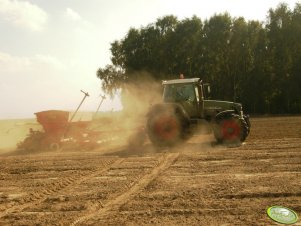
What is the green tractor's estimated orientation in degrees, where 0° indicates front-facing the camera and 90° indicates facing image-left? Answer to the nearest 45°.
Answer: approximately 270°
